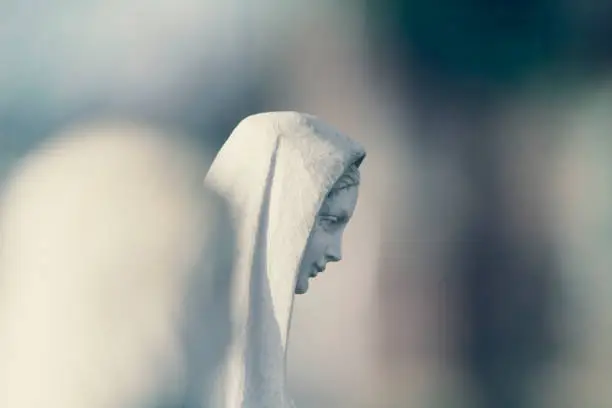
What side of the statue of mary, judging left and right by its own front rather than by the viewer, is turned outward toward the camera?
right
